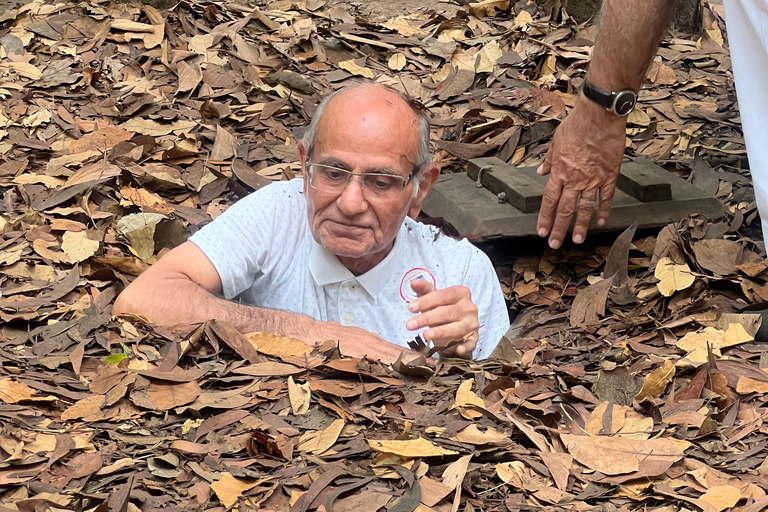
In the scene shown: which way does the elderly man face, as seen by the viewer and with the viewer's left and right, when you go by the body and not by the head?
facing the viewer

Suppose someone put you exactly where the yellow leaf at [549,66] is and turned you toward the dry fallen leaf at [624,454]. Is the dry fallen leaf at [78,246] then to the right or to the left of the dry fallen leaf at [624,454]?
right

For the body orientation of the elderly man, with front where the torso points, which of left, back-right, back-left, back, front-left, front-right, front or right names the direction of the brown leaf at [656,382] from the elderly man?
front-left

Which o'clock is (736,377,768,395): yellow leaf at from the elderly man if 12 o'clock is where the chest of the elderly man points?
The yellow leaf is roughly at 10 o'clock from the elderly man.

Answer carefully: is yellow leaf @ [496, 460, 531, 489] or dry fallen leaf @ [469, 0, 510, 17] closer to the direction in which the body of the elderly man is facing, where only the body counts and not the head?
the yellow leaf

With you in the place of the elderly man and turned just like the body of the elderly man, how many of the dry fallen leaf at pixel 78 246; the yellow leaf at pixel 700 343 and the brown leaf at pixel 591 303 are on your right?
1

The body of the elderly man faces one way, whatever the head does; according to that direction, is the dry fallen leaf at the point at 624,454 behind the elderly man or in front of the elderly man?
in front

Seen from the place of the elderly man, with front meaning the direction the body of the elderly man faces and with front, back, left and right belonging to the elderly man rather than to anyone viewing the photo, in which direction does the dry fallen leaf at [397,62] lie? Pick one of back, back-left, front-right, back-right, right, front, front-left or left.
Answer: back

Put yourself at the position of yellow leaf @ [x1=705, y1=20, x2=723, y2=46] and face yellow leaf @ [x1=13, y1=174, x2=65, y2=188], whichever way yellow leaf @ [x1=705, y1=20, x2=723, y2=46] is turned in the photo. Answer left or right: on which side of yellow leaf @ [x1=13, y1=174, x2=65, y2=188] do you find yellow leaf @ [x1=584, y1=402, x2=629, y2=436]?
left

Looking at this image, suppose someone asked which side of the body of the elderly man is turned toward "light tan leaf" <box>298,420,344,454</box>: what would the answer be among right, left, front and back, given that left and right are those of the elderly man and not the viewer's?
front

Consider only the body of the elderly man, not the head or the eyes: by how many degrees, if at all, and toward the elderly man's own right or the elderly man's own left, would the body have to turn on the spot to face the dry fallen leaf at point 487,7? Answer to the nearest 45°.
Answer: approximately 180°

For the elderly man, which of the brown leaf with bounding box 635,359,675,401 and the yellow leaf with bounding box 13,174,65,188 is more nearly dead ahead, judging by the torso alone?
the brown leaf

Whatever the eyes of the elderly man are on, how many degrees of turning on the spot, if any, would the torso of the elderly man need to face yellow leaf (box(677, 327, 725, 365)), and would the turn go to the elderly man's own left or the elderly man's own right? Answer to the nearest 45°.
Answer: approximately 90° to the elderly man's own left

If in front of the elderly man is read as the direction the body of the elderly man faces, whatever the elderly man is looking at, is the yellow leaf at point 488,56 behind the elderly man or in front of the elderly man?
behind

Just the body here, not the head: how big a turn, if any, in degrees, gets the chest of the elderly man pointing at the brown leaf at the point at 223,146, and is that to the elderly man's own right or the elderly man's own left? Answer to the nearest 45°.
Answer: approximately 135° to the elderly man's own right
